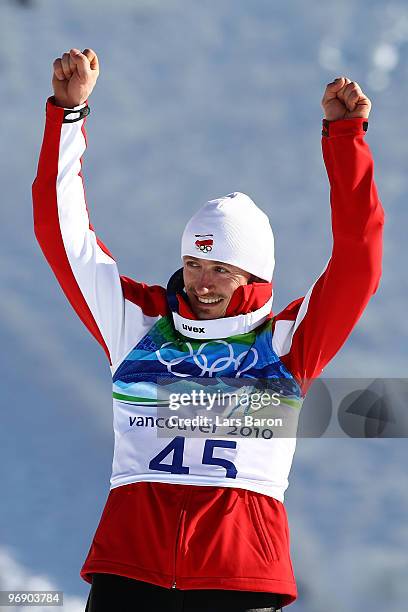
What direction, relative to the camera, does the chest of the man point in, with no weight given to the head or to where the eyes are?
toward the camera
